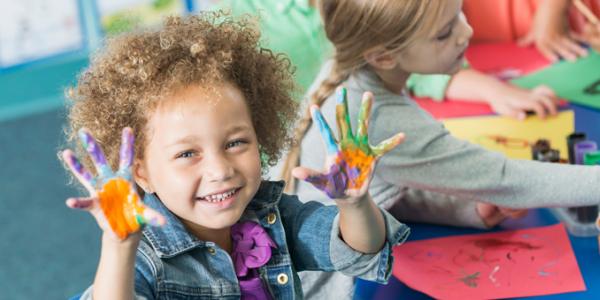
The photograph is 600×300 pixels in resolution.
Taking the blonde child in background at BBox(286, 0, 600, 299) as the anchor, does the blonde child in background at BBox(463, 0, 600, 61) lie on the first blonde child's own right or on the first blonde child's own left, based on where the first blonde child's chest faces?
on the first blonde child's own left

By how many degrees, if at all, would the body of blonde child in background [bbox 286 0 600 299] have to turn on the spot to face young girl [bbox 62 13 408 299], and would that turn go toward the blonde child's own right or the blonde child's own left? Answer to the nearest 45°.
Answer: approximately 135° to the blonde child's own right

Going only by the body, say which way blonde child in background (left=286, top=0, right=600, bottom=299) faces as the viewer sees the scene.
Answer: to the viewer's right
